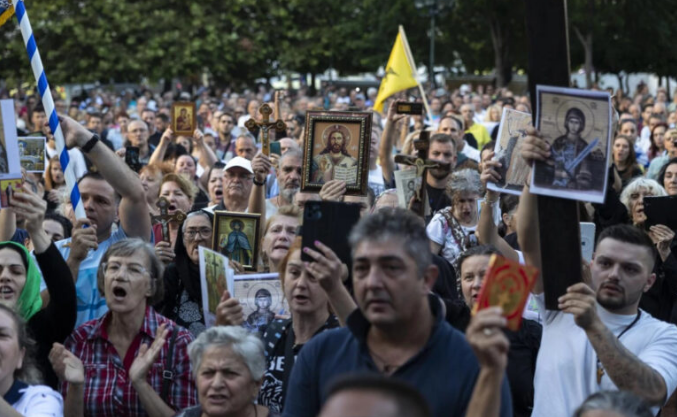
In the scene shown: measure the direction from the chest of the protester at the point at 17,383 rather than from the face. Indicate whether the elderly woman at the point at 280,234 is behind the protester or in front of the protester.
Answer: behind

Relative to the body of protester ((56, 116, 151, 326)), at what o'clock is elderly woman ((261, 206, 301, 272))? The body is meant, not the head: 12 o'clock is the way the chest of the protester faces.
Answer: The elderly woman is roughly at 8 o'clock from the protester.

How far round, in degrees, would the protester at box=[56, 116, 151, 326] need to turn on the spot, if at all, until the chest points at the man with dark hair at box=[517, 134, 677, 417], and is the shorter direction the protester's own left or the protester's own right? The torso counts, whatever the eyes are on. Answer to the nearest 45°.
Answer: approximately 90° to the protester's own left

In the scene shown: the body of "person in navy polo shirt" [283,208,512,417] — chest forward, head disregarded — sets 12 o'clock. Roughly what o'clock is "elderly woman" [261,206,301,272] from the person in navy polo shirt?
The elderly woman is roughly at 6 o'clock from the person in navy polo shirt.
